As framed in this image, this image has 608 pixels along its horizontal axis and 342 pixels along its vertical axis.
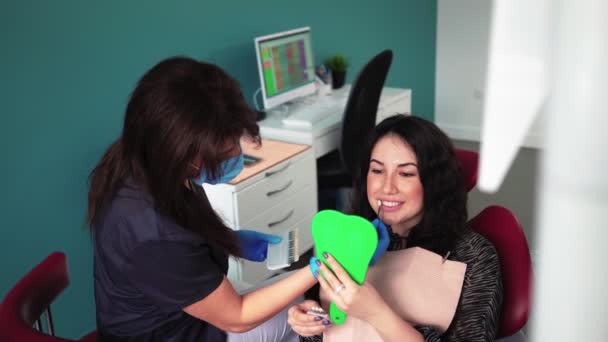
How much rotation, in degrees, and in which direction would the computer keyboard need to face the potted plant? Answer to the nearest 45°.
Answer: approximately 135° to its left

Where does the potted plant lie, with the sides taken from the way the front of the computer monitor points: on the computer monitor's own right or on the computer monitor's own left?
on the computer monitor's own left

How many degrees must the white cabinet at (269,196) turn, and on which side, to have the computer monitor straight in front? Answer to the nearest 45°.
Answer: approximately 135° to its left

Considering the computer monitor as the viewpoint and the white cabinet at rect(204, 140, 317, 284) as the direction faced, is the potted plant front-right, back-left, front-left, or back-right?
back-left

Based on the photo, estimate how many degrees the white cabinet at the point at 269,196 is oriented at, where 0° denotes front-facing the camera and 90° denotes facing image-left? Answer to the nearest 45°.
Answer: approximately 315°
